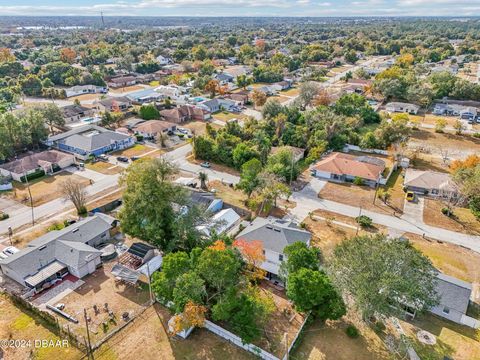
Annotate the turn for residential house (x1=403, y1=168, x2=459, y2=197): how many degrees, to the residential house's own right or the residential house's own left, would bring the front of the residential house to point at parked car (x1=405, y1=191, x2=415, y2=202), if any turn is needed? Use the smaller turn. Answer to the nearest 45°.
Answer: approximately 45° to the residential house's own right

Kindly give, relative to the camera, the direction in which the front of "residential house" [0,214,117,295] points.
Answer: facing away from the viewer and to the left of the viewer

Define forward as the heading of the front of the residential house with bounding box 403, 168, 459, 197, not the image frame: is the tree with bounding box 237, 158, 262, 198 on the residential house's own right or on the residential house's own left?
on the residential house's own right

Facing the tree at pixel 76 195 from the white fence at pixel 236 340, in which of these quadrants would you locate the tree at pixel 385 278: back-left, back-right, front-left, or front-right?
back-right

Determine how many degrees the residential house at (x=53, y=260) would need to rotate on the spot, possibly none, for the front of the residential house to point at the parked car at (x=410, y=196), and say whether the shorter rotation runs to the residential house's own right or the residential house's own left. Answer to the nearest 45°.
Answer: approximately 135° to the residential house's own right

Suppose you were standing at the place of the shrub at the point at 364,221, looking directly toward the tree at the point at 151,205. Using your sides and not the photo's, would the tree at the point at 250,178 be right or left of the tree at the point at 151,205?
right

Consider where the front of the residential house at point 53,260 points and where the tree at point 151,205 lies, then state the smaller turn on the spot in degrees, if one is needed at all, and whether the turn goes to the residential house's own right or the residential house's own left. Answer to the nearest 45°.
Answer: approximately 135° to the residential house's own right

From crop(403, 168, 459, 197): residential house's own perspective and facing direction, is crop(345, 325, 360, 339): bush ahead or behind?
ahead

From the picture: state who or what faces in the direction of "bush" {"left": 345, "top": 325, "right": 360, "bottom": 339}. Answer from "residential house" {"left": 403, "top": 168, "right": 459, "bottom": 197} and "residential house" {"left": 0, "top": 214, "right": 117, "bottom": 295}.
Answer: "residential house" {"left": 403, "top": 168, "right": 459, "bottom": 197}

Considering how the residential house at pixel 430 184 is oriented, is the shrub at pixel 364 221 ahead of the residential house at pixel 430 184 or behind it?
ahead

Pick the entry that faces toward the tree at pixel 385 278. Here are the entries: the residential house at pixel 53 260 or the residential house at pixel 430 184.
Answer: the residential house at pixel 430 184
